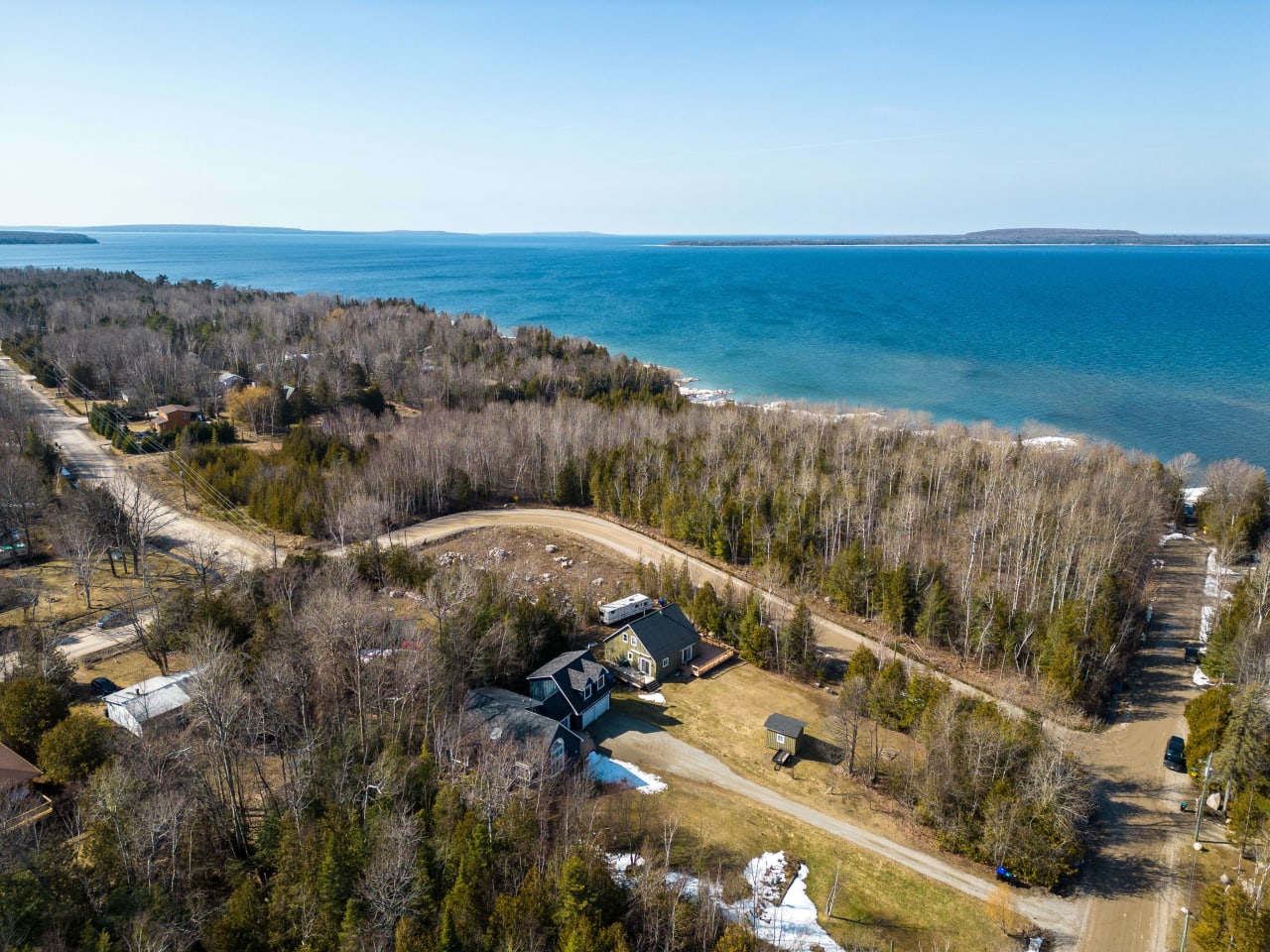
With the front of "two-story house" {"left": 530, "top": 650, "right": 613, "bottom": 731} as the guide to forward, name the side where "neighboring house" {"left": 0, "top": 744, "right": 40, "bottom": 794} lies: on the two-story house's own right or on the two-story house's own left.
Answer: on the two-story house's own right

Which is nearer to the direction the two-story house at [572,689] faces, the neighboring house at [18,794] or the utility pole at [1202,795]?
the utility pole

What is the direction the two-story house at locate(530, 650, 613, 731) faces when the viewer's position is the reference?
facing the viewer and to the right of the viewer

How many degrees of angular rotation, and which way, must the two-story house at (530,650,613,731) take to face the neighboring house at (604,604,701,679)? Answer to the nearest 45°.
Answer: approximately 90° to its left

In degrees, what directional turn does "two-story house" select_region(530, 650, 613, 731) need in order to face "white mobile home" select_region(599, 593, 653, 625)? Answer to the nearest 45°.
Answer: approximately 135° to its left

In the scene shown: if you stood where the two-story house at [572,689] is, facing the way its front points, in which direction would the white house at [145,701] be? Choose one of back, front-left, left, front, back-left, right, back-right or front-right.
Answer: back-right

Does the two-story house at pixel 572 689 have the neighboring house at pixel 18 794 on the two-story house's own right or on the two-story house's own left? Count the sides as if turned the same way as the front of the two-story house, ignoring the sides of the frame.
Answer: on the two-story house's own right

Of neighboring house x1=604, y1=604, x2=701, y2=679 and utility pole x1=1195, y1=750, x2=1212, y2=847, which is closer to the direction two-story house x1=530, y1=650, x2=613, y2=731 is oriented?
the utility pole

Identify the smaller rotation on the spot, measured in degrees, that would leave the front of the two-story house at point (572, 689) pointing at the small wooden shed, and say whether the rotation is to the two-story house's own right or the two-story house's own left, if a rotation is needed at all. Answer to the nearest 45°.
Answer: approximately 45° to the two-story house's own left
